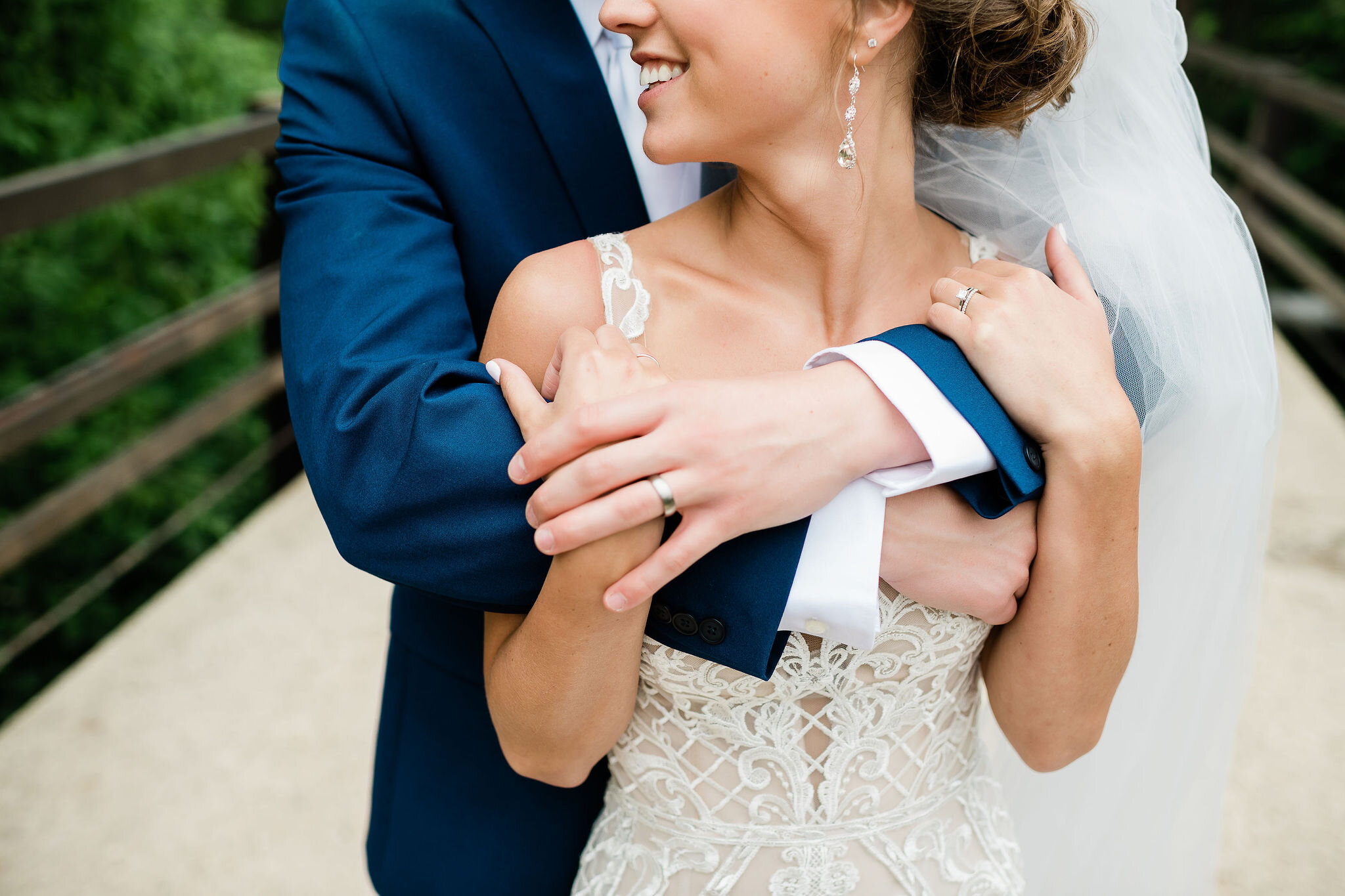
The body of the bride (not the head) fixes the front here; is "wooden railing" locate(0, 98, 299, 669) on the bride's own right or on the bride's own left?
on the bride's own right

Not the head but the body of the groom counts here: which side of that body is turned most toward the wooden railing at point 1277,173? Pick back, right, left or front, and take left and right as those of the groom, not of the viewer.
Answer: left

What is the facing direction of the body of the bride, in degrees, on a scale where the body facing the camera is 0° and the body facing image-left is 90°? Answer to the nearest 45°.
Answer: approximately 0°

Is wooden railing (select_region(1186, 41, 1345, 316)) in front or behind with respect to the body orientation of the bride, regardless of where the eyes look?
behind
